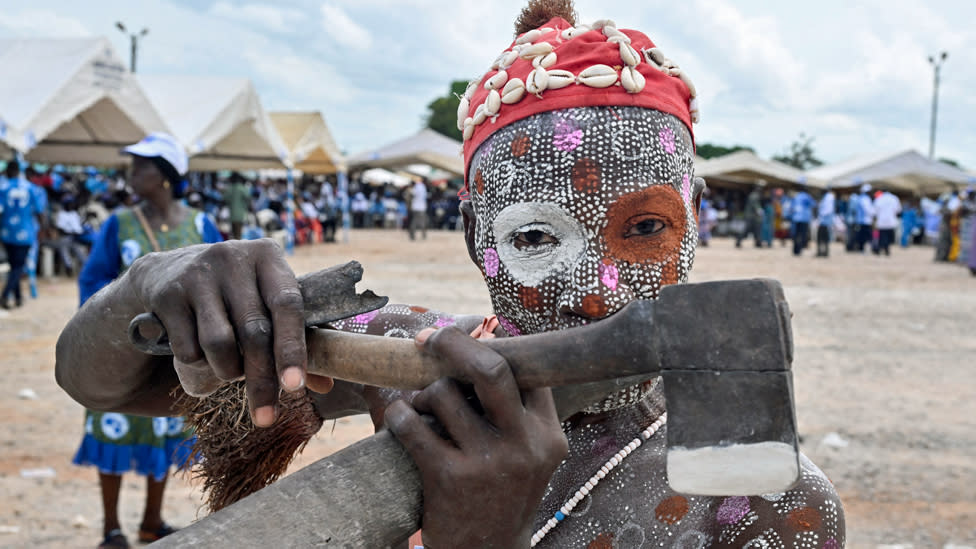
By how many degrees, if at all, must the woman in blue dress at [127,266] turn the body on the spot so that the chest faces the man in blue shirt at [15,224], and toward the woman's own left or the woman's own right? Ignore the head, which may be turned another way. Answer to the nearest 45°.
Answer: approximately 180°

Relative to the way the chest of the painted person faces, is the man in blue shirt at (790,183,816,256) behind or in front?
behind

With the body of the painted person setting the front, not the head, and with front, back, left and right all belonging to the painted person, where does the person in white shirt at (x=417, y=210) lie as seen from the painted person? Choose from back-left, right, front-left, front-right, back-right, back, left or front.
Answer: back

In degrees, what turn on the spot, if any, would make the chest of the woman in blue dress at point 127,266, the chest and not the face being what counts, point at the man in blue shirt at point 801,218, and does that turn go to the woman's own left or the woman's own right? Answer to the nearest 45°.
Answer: approximately 135° to the woman's own left

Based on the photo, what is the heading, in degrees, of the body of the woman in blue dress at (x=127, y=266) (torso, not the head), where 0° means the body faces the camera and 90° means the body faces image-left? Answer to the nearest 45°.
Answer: approximately 0°

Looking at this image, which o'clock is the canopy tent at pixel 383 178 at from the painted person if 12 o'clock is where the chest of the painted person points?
The canopy tent is roughly at 6 o'clock from the painted person.

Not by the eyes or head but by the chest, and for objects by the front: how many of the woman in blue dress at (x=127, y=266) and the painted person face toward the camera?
2

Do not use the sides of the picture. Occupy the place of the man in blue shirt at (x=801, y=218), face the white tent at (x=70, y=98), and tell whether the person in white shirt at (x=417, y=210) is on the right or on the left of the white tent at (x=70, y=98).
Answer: right
